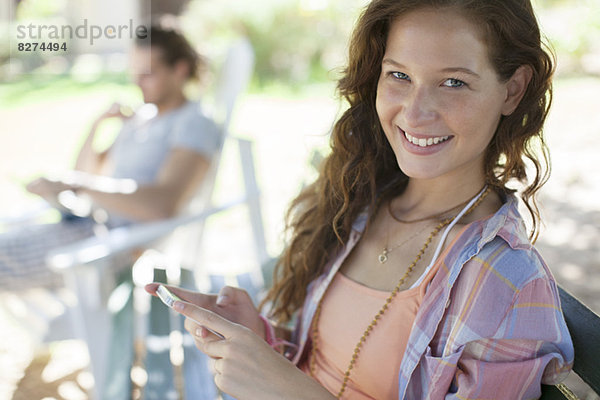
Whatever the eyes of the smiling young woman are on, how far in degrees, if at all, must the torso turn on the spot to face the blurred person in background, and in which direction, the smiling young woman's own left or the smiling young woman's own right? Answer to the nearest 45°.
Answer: approximately 90° to the smiling young woman's own right

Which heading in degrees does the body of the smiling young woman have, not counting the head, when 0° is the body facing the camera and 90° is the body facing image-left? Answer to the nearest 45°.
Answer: approximately 45°

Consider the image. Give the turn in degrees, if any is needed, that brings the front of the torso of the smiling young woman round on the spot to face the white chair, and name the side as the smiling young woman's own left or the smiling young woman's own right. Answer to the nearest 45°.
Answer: approximately 90° to the smiling young woman's own right
